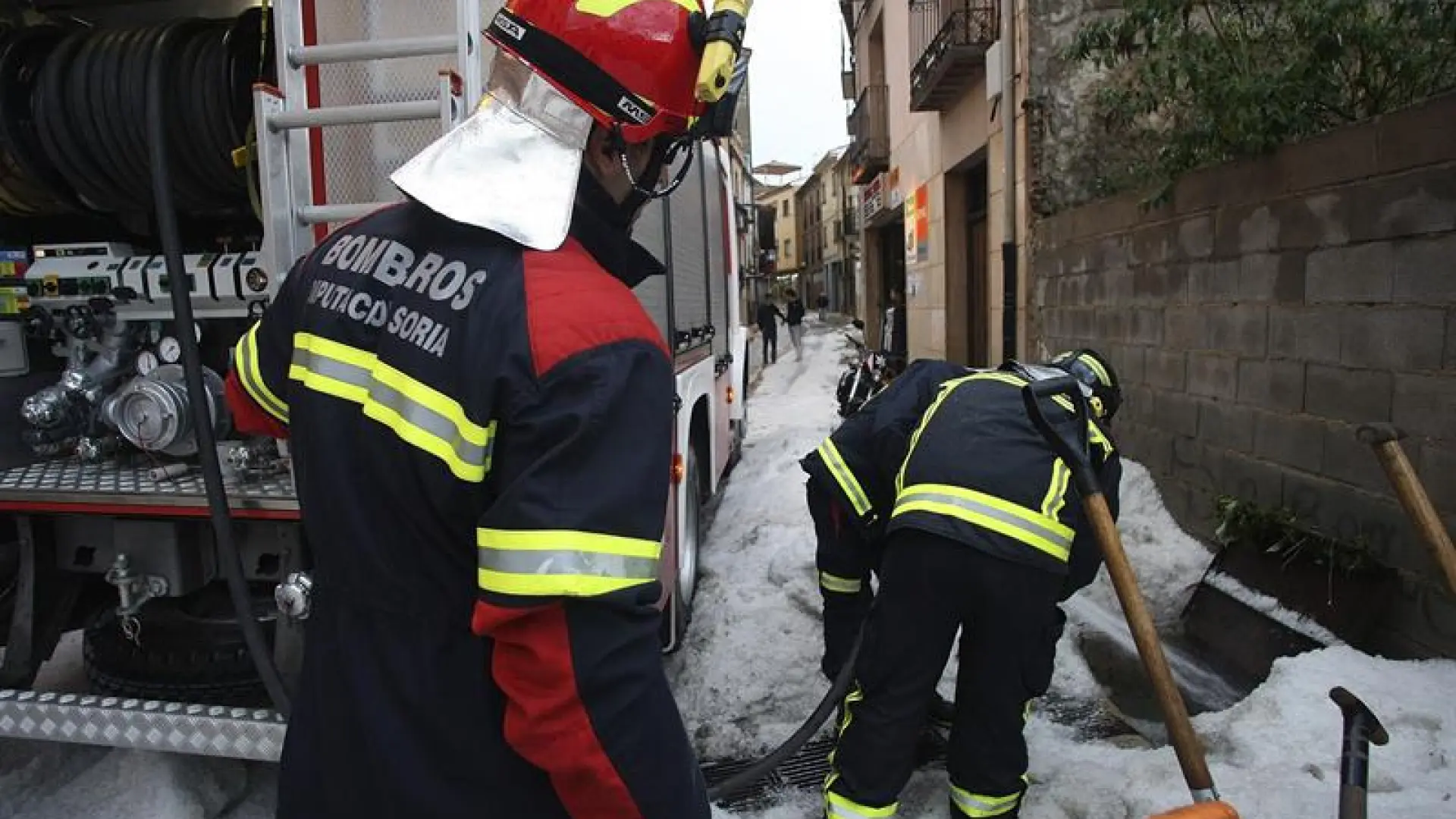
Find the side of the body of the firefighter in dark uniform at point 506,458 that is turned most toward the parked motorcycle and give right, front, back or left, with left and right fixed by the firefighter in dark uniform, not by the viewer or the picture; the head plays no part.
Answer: front

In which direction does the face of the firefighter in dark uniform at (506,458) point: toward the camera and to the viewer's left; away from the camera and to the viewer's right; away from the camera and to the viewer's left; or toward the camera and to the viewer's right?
away from the camera and to the viewer's right

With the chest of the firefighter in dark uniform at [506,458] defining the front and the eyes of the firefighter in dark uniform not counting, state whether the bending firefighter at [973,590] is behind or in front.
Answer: in front

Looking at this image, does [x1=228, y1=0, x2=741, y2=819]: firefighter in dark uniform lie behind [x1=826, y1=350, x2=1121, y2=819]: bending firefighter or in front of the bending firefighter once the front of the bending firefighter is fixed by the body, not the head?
behind

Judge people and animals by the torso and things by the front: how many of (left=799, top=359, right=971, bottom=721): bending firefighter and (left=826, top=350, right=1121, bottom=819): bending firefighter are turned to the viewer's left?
0

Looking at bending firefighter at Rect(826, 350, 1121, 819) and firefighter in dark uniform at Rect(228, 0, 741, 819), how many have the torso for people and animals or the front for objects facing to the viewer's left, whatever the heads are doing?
0

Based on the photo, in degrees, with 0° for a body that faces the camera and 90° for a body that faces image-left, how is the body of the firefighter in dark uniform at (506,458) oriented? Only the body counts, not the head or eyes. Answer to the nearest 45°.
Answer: approximately 225°

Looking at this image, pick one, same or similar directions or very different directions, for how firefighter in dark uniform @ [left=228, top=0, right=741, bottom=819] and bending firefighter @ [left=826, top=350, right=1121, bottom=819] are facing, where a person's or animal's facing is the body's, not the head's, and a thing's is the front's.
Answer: same or similar directions

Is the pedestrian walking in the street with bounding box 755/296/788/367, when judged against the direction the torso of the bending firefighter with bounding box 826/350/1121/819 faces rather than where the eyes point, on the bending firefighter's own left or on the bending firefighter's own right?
on the bending firefighter's own left

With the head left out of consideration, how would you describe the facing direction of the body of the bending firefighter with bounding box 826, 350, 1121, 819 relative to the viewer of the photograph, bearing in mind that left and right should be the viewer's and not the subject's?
facing away from the viewer and to the right of the viewer

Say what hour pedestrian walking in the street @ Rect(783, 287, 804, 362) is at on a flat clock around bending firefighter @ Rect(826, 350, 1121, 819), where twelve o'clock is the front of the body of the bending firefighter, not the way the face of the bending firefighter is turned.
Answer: The pedestrian walking in the street is roughly at 10 o'clock from the bending firefighter.
